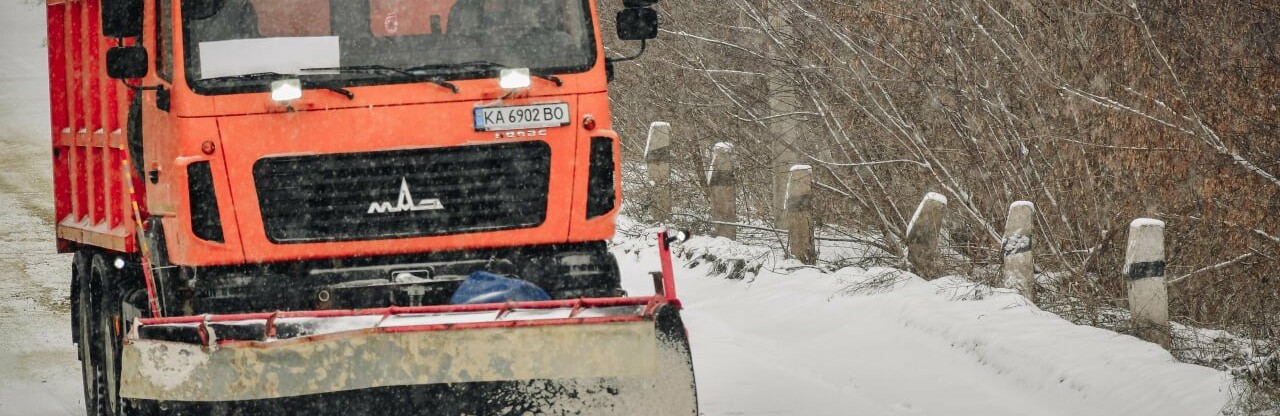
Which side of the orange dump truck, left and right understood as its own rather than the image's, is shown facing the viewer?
front

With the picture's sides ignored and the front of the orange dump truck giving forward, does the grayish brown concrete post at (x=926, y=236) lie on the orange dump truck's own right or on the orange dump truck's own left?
on the orange dump truck's own left

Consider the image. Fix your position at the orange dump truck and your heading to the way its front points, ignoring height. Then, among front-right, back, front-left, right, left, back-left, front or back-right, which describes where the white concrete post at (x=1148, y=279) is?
left

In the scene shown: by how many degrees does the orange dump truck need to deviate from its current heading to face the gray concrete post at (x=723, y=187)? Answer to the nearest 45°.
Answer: approximately 135° to its left

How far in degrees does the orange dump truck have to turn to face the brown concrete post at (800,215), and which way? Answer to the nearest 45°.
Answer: approximately 135° to its left
